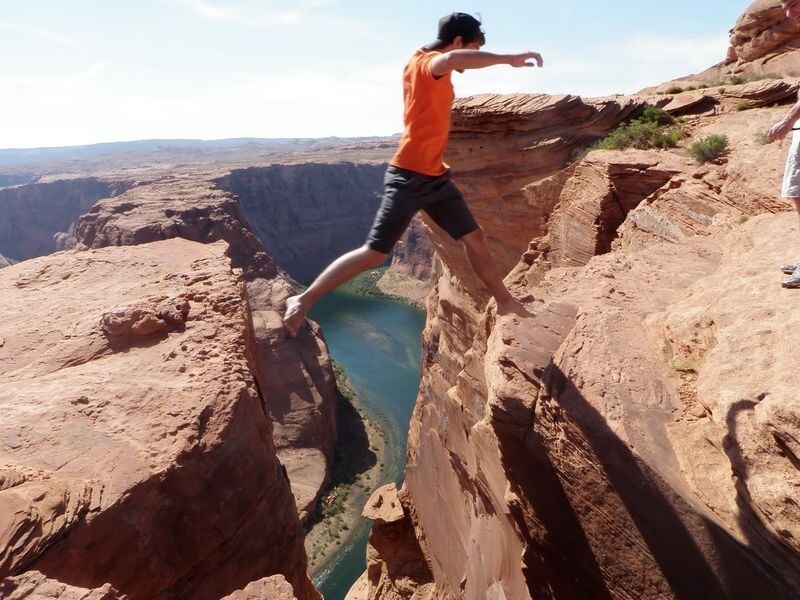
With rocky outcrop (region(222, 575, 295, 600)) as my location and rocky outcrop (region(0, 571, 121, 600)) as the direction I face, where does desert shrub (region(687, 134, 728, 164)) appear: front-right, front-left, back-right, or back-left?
back-right

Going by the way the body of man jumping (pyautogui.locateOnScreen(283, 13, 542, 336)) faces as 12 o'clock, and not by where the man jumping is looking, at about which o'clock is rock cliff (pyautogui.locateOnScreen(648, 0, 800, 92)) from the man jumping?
The rock cliff is roughly at 10 o'clock from the man jumping.

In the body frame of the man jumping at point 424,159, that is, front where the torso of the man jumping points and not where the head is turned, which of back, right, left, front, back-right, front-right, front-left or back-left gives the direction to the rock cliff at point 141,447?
back

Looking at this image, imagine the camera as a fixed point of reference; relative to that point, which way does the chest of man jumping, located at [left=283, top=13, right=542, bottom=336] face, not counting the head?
to the viewer's right

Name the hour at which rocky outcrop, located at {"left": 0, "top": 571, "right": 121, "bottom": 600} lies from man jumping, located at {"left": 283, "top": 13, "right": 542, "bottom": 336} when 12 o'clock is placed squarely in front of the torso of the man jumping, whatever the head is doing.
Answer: The rocky outcrop is roughly at 5 o'clock from the man jumping.
